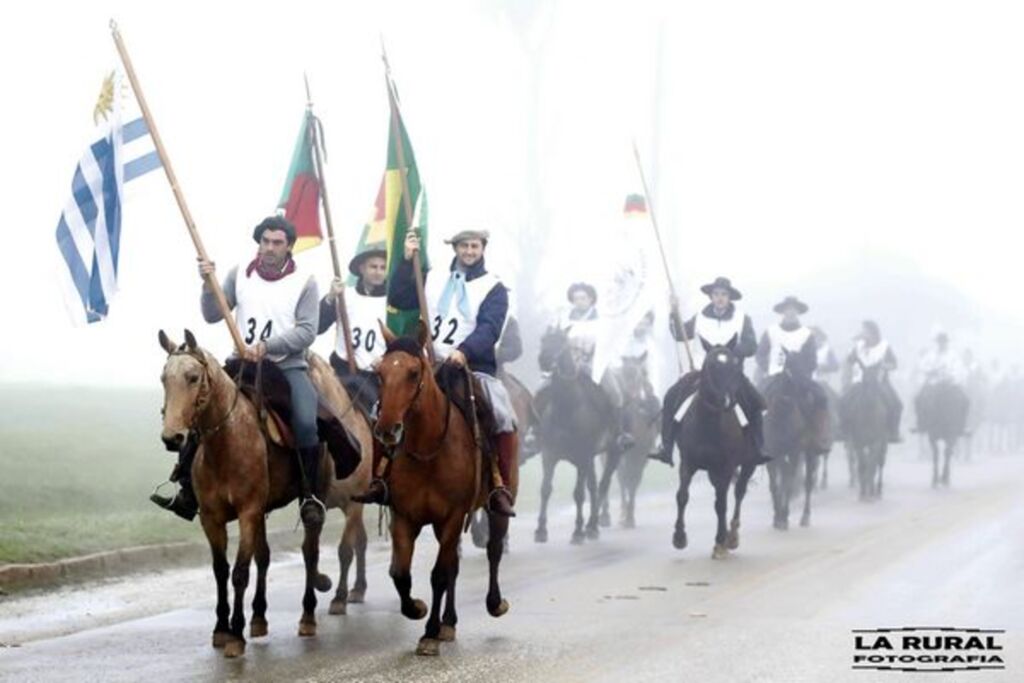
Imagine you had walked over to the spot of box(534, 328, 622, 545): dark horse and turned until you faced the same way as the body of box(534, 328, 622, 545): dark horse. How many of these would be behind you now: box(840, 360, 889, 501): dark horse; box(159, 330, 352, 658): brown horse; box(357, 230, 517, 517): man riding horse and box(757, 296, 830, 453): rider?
2

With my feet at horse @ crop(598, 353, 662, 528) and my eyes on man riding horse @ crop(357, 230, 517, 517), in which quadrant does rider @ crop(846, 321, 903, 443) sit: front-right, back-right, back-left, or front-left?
back-left

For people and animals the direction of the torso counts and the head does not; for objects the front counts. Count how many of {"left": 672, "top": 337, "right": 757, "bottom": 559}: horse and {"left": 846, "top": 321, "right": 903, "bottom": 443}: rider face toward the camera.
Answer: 2

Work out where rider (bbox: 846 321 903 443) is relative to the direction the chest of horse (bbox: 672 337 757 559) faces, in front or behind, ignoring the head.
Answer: behind

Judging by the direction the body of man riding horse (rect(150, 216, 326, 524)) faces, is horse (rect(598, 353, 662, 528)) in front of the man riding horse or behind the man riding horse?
behind

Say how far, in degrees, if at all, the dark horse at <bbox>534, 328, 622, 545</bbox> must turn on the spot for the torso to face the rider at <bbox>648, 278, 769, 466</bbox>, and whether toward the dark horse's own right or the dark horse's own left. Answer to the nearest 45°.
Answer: approximately 90° to the dark horse's own left

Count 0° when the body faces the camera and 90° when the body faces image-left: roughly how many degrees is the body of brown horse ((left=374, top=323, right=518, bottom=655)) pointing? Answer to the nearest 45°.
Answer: approximately 45°

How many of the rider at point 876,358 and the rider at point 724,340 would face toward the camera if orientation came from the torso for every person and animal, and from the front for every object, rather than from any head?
2

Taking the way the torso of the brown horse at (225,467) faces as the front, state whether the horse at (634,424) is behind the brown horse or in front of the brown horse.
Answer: behind

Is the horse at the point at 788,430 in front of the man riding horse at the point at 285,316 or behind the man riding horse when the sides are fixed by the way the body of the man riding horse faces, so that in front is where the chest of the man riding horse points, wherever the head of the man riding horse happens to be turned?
behind
